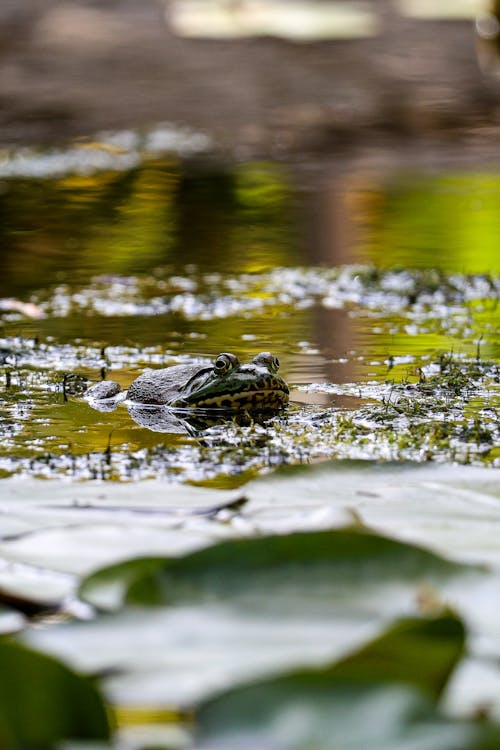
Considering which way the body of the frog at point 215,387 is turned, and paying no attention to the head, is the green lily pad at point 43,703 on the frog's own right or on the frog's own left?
on the frog's own right

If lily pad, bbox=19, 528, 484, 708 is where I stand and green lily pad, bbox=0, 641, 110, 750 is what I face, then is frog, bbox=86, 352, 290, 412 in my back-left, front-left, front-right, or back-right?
back-right

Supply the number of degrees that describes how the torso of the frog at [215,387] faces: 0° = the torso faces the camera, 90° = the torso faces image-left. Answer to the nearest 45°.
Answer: approximately 315°

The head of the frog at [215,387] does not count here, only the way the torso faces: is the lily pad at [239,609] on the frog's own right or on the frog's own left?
on the frog's own right

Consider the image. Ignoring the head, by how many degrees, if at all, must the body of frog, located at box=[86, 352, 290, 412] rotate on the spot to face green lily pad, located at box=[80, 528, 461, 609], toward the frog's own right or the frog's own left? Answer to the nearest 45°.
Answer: approximately 45° to the frog's own right

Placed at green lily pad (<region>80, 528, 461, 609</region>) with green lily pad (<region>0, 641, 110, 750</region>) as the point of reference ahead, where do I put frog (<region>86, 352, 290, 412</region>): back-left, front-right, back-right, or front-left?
back-right
